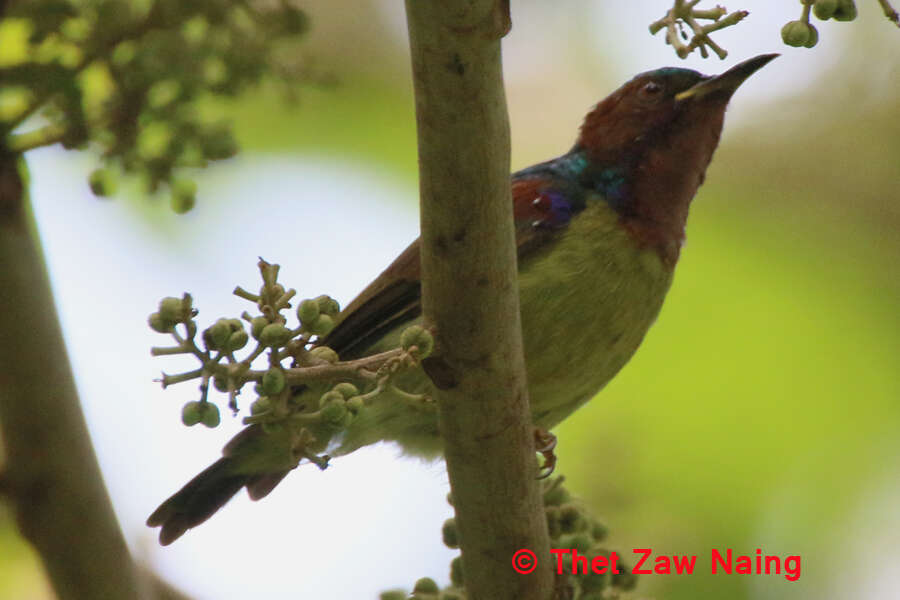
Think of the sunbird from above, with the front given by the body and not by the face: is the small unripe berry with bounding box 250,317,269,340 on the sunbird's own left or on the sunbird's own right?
on the sunbird's own right

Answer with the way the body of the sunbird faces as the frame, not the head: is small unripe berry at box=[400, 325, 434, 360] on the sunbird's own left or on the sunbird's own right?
on the sunbird's own right

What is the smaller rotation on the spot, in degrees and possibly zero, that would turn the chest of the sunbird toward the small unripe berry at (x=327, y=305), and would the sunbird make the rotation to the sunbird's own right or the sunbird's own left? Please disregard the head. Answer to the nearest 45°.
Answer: approximately 90° to the sunbird's own right

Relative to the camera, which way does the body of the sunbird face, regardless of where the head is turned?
to the viewer's right

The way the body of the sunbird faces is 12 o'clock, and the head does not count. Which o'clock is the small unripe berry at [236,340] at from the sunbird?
The small unripe berry is roughly at 4 o'clock from the sunbird.
